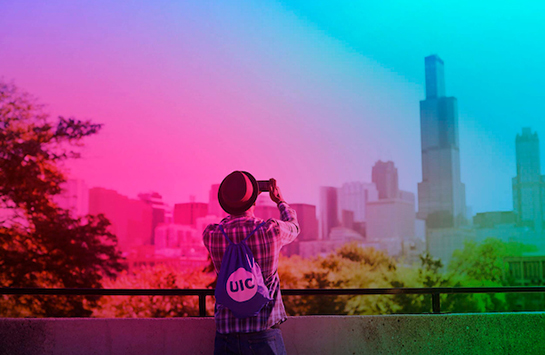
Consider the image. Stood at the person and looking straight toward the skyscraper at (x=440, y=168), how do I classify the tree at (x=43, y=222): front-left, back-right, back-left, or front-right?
front-left

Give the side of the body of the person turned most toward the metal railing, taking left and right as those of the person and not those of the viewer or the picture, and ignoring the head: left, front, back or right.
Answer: front

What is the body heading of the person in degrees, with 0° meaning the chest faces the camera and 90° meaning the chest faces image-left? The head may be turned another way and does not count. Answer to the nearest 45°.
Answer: approximately 180°

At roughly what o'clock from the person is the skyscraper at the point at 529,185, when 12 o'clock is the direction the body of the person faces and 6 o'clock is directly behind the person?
The skyscraper is roughly at 1 o'clock from the person.

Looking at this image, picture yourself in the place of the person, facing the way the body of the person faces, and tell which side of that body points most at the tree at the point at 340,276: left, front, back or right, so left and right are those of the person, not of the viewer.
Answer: front
